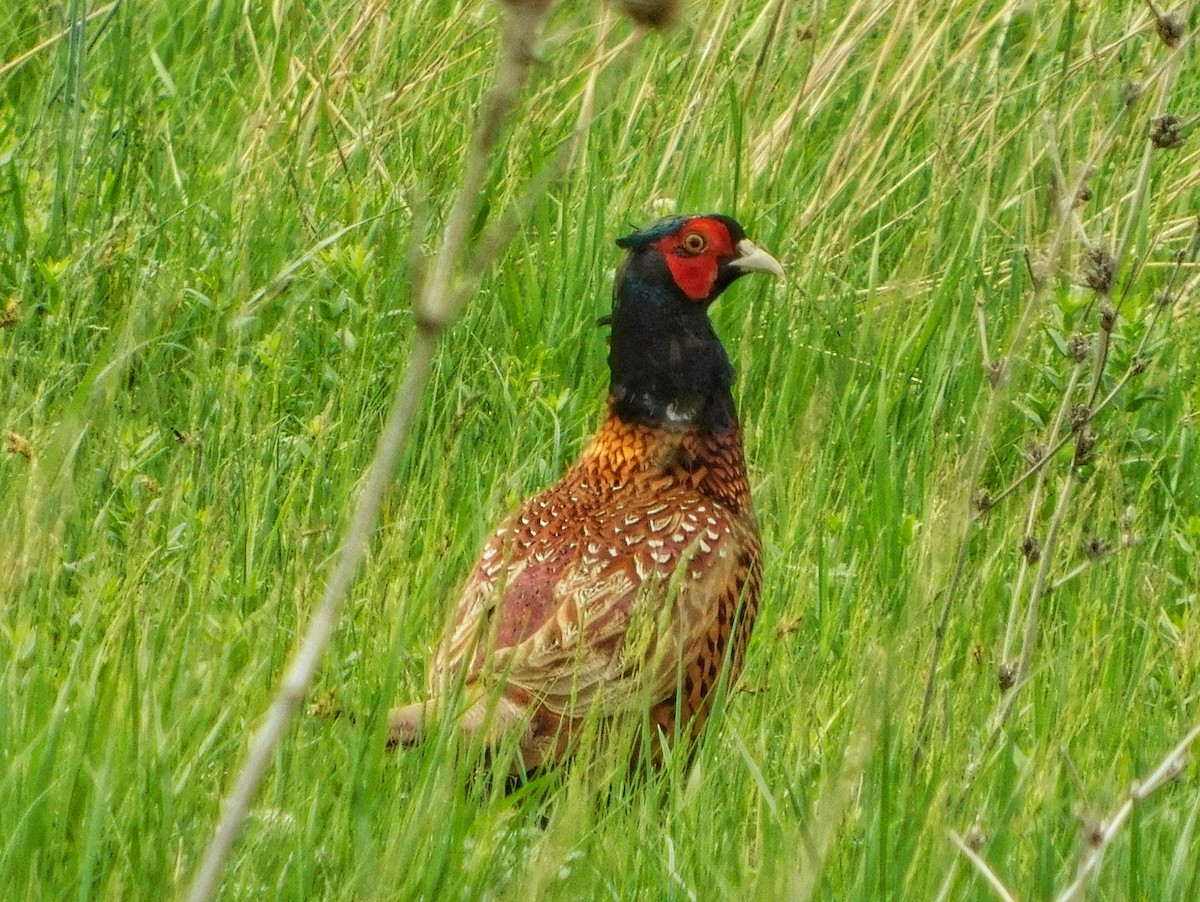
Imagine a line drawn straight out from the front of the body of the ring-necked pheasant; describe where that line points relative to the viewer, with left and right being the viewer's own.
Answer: facing away from the viewer and to the right of the viewer

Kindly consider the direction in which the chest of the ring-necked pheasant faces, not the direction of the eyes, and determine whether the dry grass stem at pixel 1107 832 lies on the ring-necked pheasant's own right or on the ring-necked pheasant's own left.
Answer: on the ring-necked pheasant's own right

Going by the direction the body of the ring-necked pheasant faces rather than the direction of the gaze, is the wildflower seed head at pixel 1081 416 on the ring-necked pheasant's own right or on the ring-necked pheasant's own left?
on the ring-necked pheasant's own right

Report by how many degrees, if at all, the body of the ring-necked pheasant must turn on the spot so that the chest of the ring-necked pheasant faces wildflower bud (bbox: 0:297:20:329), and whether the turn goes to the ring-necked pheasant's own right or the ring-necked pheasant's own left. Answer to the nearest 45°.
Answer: approximately 135° to the ring-necked pheasant's own left

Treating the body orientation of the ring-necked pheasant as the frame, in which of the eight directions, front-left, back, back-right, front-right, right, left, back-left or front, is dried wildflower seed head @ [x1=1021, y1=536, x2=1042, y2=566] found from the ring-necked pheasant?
right
